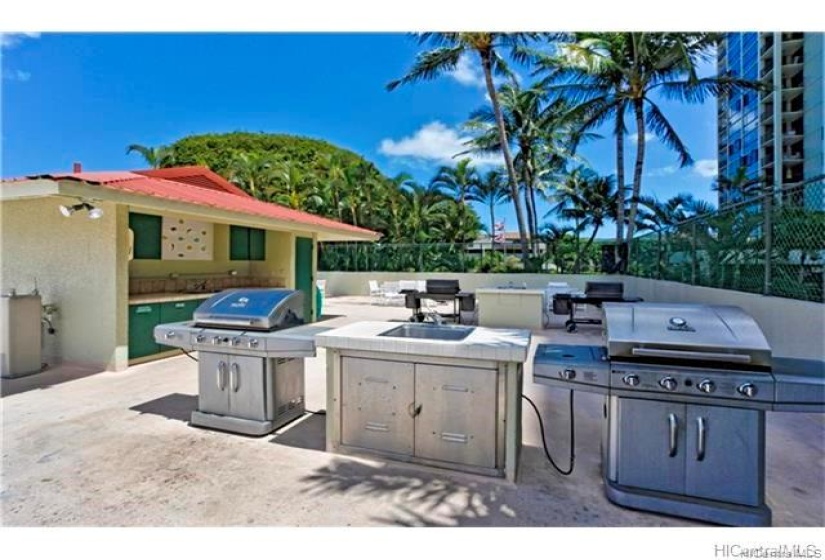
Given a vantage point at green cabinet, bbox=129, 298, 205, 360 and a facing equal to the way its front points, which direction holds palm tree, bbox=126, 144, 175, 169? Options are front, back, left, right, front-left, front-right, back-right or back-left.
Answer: back-left

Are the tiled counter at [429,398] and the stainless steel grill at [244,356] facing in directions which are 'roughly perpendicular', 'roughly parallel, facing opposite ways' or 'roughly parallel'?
roughly parallel

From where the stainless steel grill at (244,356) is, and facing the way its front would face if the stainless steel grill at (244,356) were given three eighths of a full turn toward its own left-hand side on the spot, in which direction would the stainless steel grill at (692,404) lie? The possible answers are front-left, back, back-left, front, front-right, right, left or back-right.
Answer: front-right

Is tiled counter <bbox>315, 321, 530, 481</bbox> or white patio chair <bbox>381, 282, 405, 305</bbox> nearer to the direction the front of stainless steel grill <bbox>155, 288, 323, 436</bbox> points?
the tiled counter

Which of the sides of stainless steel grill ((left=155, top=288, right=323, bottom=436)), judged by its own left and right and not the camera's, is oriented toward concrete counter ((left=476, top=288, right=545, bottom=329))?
back

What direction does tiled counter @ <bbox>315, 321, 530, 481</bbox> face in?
toward the camera

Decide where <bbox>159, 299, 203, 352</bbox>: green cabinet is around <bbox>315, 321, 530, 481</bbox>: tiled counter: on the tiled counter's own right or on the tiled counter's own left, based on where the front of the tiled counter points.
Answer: on the tiled counter's own right

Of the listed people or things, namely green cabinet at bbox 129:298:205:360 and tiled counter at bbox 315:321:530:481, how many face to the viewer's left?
0

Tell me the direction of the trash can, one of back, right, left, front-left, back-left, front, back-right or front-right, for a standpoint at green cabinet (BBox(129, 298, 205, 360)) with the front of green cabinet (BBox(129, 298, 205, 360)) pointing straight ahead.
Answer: left

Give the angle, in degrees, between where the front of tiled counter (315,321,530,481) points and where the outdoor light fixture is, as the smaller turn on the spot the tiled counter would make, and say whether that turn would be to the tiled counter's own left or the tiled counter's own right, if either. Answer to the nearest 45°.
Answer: approximately 135° to the tiled counter's own right

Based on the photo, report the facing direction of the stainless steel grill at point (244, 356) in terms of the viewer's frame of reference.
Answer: facing the viewer and to the left of the viewer

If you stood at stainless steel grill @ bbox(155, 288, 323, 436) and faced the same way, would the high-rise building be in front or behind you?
behind

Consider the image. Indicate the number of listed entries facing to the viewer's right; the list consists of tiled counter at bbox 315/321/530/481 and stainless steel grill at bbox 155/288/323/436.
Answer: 0

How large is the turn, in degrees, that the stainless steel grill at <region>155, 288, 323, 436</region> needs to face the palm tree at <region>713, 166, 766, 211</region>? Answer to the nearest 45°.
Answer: approximately 135° to its left

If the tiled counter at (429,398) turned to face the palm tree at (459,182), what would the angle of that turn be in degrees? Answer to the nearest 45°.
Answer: approximately 180°

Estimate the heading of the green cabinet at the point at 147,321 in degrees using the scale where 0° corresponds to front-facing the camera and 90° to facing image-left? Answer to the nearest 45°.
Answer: approximately 315°
